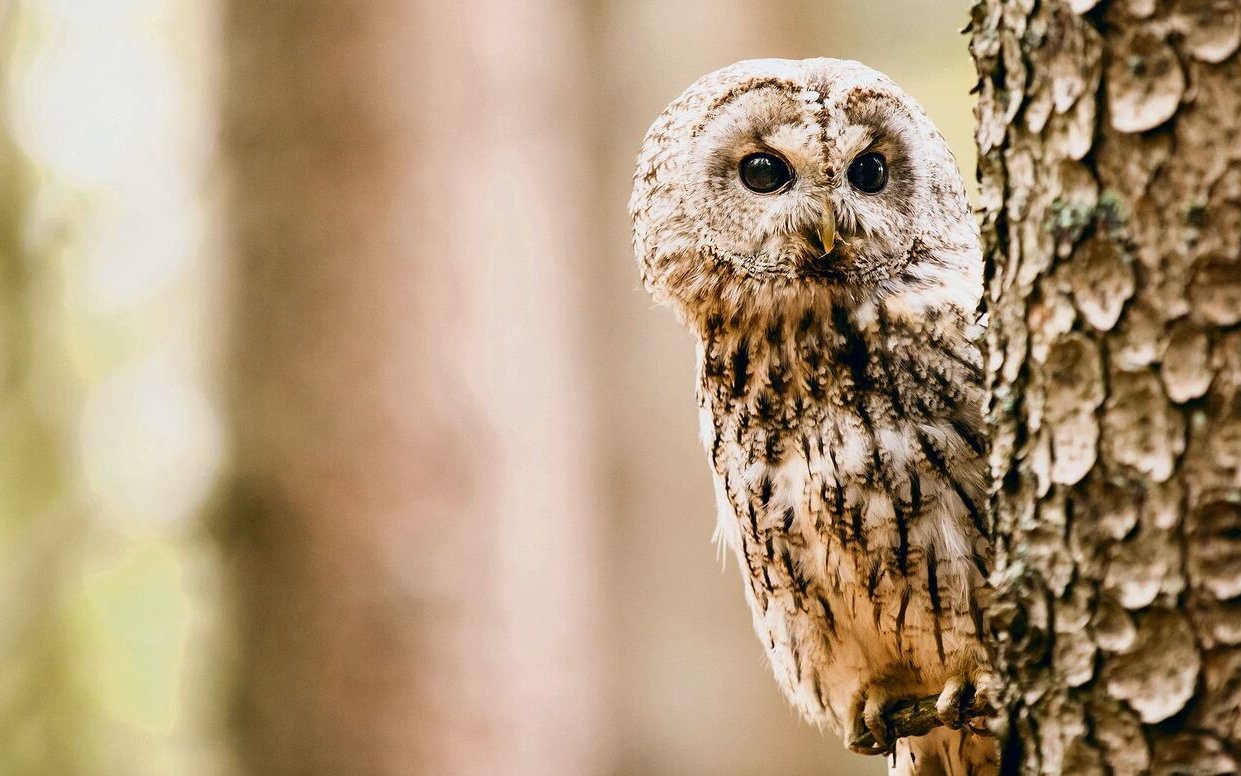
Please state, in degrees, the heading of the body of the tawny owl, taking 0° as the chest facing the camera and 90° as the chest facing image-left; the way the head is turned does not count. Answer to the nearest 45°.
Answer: approximately 0°

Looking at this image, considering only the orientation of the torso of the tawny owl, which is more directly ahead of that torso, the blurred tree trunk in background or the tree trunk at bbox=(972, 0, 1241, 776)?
the tree trunk

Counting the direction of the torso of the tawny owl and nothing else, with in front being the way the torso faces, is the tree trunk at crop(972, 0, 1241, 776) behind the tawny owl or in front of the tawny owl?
in front

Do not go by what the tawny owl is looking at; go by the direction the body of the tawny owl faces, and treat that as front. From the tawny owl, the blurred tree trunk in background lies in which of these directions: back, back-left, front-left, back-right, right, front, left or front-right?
back-right
